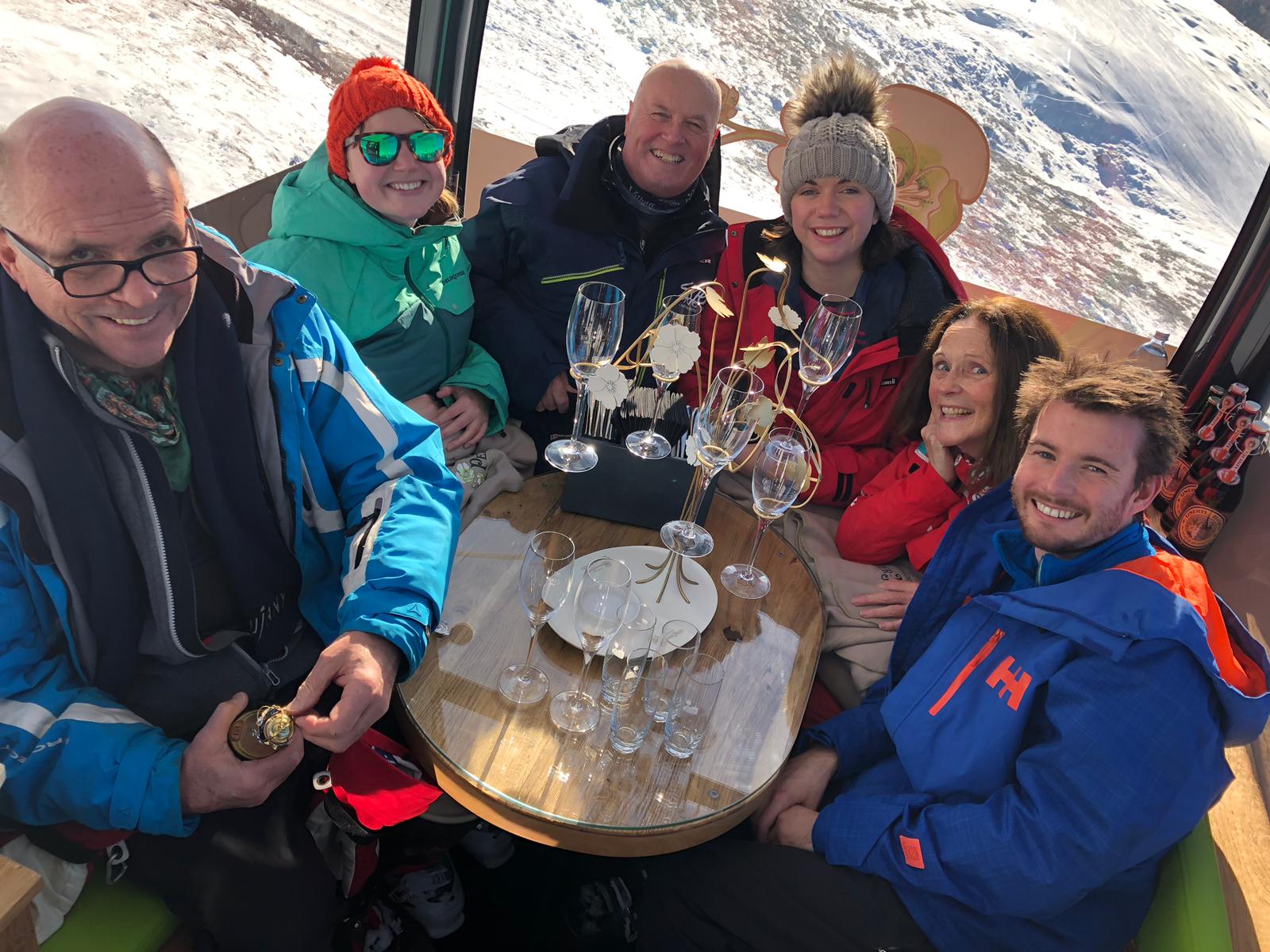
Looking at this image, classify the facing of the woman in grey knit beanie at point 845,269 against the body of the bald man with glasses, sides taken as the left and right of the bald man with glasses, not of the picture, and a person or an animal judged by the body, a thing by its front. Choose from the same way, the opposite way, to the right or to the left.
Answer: to the right

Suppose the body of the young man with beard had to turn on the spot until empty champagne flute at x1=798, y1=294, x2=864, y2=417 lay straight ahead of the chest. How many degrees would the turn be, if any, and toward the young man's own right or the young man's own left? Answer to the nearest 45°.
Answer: approximately 90° to the young man's own right

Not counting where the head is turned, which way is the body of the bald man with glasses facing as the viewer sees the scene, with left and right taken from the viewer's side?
facing the viewer and to the right of the viewer

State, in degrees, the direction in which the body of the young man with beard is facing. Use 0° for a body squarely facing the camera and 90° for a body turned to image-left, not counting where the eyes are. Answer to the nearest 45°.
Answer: approximately 45°

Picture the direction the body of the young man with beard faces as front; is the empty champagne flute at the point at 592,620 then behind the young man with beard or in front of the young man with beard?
in front

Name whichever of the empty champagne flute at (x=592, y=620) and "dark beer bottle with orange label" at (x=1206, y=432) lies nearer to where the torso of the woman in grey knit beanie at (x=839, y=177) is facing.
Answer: the empty champagne flute

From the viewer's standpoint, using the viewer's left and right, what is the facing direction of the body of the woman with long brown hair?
facing the viewer and to the left of the viewer

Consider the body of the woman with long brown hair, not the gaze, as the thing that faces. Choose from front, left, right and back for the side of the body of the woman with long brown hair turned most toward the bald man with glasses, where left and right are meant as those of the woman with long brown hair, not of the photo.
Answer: front
